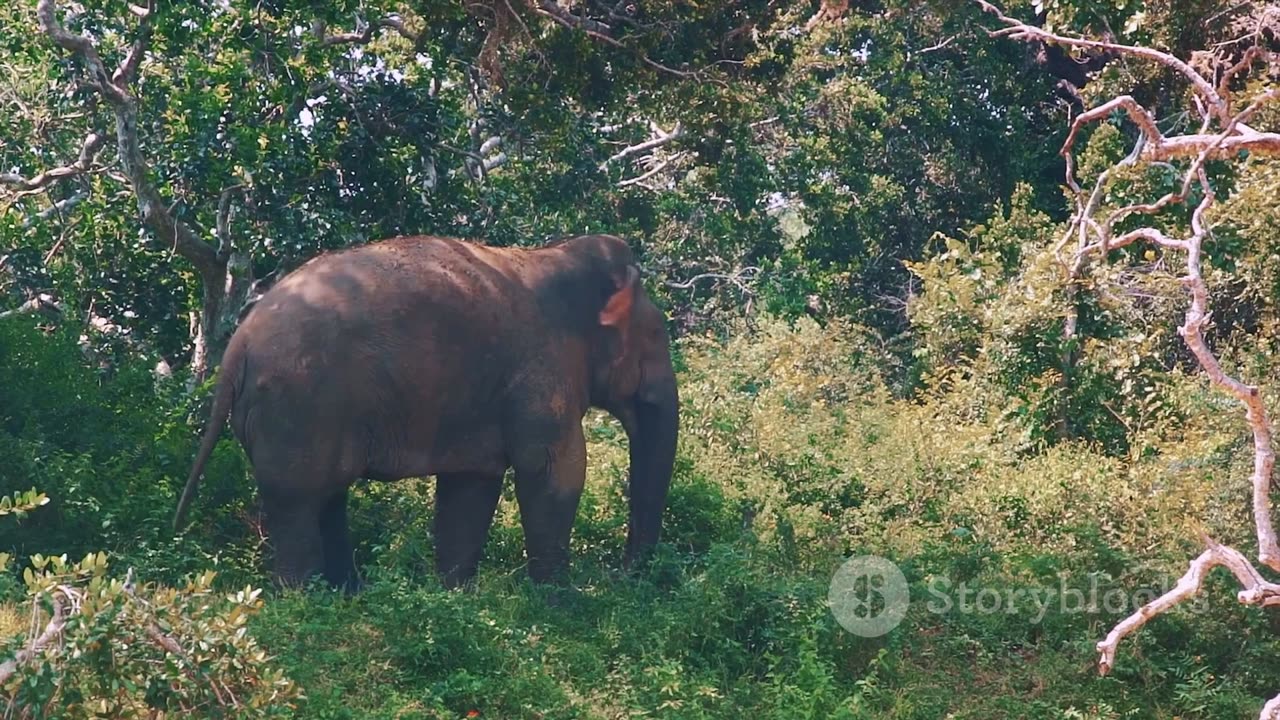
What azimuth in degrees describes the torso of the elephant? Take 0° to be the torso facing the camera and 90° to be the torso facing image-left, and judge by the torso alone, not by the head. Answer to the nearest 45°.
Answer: approximately 270°
